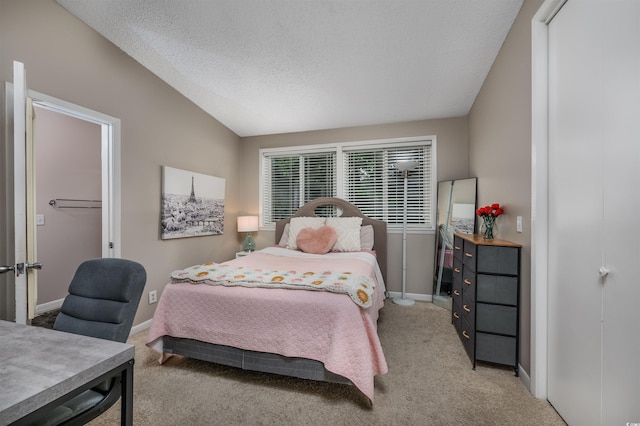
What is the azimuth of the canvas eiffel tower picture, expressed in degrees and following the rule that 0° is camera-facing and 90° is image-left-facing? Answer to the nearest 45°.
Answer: approximately 315°

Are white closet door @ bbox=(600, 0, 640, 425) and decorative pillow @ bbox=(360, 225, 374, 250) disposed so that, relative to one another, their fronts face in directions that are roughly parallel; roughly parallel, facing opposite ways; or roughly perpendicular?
roughly perpendicular

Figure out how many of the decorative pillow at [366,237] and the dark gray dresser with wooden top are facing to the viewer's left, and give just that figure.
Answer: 1

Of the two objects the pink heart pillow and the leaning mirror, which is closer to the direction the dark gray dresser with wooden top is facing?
the pink heart pillow

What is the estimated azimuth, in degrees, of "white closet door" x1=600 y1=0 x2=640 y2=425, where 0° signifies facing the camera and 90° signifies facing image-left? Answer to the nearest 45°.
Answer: approximately 45°

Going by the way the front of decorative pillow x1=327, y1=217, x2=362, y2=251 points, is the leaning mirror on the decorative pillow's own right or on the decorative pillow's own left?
on the decorative pillow's own left

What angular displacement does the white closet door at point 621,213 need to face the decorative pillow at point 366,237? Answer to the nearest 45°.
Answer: approximately 90° to its right

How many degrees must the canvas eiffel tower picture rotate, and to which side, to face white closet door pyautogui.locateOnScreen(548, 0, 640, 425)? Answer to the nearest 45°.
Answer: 0° — it already faces it

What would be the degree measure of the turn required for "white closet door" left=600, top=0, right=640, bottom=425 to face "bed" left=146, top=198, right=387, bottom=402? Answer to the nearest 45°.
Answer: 0° — it already faces it

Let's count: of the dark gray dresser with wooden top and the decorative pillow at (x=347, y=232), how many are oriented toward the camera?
1

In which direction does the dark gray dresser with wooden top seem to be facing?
to the viewer's left

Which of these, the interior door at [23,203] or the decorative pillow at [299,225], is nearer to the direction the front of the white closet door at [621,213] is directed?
the interior door

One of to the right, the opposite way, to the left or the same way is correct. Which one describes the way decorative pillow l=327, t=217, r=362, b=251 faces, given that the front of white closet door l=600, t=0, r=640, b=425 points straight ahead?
to the left

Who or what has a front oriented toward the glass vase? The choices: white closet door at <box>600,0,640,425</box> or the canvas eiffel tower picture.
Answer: the canvas eiffel tower picture

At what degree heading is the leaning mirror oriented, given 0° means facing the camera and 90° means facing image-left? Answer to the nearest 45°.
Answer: approximately 45°

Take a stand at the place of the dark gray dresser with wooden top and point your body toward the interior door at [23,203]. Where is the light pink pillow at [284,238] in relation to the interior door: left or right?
right
